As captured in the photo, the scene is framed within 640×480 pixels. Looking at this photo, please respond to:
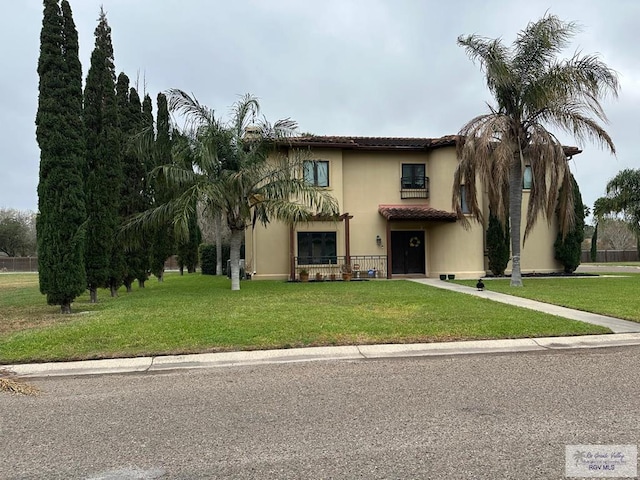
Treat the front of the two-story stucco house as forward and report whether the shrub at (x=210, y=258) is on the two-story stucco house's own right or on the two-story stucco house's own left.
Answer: on the two-story stucco house's own right

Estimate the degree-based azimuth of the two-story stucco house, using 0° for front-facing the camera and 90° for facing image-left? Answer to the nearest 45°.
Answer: approximately 0°

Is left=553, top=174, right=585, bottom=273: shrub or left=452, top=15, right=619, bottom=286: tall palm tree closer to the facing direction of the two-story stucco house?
the tall palm tree

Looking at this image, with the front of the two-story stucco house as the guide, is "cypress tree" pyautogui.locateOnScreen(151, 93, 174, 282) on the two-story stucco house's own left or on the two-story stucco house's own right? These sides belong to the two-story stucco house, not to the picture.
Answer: on the two-story stucco house's own right

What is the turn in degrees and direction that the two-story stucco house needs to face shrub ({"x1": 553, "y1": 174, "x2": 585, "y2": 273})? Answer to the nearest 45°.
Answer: approximately 90° to its left

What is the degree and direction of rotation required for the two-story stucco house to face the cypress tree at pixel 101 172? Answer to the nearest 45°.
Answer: approximately 45° to its right

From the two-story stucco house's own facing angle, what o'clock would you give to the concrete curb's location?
The concrete curb is roughly at 12 o'clock from the two-story stucco house.

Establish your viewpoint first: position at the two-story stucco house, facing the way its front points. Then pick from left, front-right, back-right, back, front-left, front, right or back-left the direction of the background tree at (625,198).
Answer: back-left

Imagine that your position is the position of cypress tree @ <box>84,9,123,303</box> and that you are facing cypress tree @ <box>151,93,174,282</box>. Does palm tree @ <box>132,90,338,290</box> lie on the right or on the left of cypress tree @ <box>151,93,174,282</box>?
right
